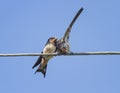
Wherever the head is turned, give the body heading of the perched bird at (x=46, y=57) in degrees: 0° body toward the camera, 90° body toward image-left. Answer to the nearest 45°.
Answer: approximately 315°

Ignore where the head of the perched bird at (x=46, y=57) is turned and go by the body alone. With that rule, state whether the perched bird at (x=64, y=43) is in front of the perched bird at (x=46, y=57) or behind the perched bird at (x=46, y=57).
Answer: in front
